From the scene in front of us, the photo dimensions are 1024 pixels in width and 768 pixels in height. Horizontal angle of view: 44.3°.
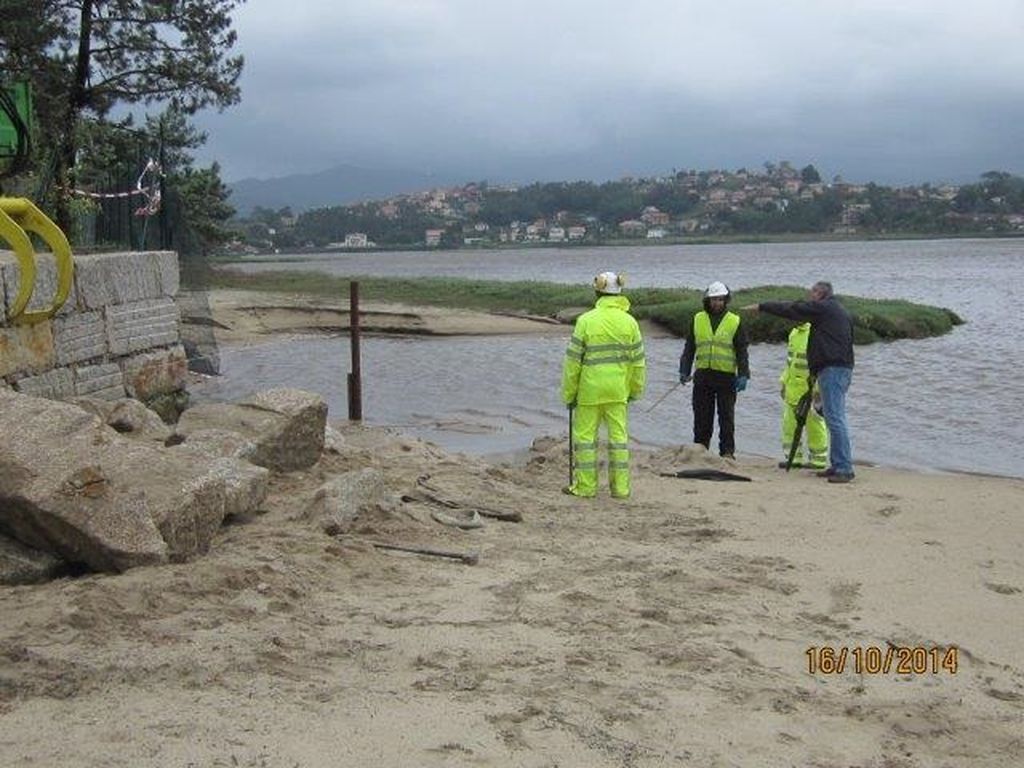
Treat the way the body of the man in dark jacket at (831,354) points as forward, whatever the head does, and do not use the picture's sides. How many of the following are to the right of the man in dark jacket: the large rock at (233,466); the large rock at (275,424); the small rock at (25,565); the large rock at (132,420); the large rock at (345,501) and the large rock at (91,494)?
0

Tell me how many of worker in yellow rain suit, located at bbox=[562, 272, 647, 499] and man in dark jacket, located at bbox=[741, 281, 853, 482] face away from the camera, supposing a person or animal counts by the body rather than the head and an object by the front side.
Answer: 1

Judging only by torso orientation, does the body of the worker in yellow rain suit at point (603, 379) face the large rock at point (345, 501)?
no

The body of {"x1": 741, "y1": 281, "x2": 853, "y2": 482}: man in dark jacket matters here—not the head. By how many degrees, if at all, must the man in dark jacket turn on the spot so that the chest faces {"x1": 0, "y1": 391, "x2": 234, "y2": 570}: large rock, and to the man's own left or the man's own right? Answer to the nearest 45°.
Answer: approximately 45° to the man's own left

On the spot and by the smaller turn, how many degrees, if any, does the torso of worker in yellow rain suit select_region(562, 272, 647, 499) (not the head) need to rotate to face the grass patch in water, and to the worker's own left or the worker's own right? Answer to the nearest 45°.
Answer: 0° — they already face it

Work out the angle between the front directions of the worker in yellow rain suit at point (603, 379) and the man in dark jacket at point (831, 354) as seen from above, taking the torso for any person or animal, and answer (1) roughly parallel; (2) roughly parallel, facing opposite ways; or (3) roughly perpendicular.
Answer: roughly perpendicular

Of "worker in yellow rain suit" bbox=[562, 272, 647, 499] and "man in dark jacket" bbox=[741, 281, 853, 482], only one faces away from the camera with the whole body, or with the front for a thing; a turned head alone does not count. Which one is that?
the worker in yellow rain suit

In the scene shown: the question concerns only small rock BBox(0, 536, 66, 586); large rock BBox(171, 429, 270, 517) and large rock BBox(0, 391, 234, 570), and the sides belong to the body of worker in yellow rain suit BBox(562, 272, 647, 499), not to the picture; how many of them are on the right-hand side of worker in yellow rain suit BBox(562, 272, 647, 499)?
0

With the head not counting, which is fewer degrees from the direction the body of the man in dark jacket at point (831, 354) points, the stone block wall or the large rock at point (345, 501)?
the stone block wall

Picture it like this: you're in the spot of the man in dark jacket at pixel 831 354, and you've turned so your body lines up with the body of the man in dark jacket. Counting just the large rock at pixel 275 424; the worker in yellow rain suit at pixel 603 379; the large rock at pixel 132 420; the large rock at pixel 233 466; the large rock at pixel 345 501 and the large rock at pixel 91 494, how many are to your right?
0

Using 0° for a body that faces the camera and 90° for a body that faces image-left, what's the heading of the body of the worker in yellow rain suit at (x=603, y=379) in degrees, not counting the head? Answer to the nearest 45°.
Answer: approximately 180°

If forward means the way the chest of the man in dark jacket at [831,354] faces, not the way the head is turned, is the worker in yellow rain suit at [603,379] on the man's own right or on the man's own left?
on the man's own left

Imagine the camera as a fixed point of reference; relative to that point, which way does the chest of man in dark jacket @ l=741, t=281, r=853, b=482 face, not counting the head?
to the viewer's left

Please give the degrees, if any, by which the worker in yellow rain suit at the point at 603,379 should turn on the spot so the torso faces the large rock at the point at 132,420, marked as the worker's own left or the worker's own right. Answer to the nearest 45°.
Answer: approximately 90° to the worker's own left

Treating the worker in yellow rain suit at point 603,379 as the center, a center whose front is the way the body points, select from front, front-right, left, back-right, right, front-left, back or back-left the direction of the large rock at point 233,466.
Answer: back-left

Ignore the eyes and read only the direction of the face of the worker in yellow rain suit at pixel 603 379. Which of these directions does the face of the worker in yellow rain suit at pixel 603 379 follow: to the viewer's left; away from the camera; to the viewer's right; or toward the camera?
away from the camera

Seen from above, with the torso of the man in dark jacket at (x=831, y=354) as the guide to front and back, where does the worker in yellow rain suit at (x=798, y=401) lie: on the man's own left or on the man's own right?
on the man's own right

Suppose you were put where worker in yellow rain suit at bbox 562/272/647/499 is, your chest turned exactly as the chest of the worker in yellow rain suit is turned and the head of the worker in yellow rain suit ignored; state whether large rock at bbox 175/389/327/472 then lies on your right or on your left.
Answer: on your left

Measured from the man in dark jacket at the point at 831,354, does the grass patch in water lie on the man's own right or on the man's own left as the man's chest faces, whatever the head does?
on the man's own right
